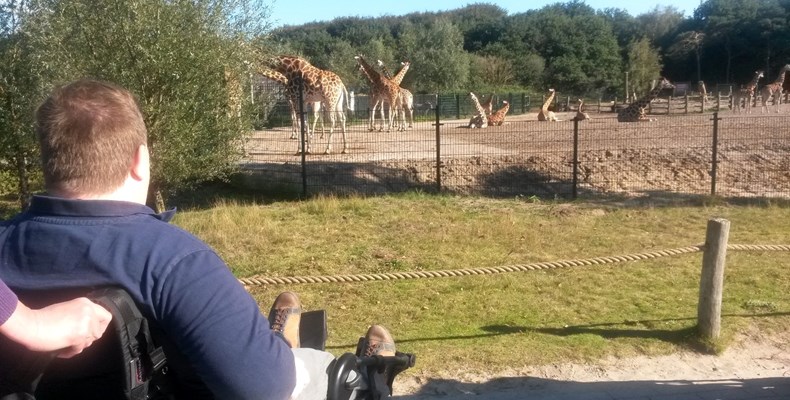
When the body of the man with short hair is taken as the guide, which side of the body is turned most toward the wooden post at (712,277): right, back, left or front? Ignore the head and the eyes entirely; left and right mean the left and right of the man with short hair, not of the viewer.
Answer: front

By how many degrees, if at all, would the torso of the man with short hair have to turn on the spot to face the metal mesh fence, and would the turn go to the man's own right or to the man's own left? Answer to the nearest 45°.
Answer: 0° — they already face it

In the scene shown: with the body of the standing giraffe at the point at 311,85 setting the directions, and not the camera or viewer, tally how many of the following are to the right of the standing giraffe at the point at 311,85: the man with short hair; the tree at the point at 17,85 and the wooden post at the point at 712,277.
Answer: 0

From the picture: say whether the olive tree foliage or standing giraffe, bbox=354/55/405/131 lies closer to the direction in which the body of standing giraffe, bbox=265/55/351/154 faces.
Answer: the olive tree foliage

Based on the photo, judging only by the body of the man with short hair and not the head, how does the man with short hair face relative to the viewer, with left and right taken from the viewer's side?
facing away from the viewer and to the right of the viewer

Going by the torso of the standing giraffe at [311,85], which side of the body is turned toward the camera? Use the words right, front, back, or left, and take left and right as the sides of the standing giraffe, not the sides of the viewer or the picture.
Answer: left

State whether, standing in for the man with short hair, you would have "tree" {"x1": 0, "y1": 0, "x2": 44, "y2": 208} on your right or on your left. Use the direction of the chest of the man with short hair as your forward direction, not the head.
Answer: on your left

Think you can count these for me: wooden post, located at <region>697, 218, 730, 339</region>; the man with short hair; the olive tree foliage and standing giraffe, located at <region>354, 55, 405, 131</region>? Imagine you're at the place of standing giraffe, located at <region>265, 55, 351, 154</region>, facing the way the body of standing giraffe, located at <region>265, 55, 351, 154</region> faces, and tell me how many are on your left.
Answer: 3

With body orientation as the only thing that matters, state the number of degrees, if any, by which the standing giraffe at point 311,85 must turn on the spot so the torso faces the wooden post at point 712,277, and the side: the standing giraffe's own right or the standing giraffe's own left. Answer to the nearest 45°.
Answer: approximately 90° to the standing giraffe's own left

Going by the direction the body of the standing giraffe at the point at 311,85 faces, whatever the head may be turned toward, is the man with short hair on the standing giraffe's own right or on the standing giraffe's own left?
on the standing giraffe's own left

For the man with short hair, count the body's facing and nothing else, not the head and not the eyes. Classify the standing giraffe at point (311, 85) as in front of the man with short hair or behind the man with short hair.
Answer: in front

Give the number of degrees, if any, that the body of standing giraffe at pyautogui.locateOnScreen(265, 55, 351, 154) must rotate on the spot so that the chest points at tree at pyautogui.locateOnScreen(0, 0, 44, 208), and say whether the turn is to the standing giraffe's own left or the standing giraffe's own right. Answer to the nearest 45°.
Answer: approximately 45° to the standing giraffe's own left

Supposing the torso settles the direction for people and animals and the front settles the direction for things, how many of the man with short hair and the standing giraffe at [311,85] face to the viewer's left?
1
